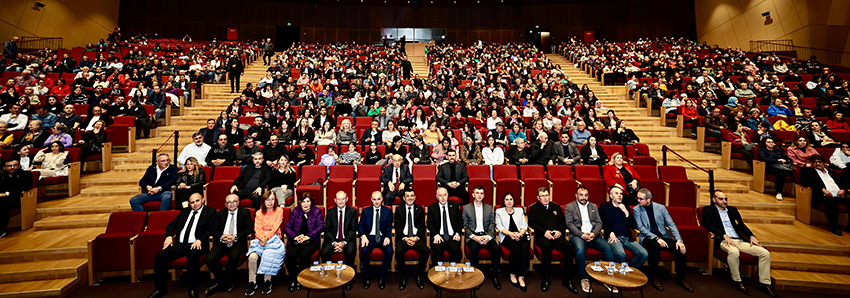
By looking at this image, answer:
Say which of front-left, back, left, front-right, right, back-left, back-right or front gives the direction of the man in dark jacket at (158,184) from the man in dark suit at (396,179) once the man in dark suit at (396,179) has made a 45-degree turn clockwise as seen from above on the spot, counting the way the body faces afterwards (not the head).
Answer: front-right

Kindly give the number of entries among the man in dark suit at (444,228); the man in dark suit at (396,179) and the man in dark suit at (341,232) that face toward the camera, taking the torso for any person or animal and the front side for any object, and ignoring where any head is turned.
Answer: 3

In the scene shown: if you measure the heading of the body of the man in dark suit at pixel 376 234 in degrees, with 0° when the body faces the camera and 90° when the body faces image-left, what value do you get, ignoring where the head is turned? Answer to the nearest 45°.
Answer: approximately 0°

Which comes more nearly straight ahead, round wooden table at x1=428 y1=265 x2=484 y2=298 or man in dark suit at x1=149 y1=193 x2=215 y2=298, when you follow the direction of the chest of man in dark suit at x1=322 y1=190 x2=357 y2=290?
the round wooden table

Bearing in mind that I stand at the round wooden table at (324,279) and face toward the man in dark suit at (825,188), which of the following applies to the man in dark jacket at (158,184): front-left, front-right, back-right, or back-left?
back-left

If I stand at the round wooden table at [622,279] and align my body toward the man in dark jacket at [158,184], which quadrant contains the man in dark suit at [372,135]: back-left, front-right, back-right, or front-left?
front-right

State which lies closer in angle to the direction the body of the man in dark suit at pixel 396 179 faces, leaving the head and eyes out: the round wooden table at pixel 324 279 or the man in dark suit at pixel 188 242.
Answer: the round wooden table

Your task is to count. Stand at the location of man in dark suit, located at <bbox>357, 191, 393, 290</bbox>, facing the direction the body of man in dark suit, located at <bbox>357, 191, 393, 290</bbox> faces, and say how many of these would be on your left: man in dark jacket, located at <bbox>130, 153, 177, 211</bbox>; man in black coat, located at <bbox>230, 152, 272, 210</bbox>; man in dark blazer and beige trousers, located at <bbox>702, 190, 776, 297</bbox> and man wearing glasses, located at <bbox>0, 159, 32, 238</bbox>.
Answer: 1

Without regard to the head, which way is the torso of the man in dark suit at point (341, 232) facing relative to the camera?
toward the camera

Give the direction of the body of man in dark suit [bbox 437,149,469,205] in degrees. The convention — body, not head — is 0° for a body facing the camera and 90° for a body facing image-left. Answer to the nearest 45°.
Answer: approximately 0°

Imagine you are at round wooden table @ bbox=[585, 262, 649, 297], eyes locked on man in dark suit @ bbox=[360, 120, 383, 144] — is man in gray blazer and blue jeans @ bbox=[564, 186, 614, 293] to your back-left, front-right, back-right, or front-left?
front-right

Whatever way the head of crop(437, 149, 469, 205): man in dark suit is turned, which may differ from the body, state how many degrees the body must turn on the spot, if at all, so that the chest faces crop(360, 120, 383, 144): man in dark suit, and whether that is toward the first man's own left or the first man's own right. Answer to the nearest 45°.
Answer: approximately 135° to the first man's own right

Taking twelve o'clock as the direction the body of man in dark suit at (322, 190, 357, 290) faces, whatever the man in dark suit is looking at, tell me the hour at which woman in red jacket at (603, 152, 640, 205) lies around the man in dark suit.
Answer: The woman in red jacket is roughly at 9 o'clock from the man in dark suit.

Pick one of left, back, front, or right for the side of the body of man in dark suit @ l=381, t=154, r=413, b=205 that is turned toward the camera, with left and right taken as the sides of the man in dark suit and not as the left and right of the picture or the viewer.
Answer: front

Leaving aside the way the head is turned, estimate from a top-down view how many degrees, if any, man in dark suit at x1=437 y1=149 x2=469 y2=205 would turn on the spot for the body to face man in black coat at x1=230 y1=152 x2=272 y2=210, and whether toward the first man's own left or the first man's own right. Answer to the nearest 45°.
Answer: approximately 90° to the first man's own right

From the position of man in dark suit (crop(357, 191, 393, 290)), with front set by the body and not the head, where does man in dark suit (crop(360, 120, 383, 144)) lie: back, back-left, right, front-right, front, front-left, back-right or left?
back

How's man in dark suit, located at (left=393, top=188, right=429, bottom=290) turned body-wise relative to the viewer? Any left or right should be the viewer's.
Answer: facing the viewer
